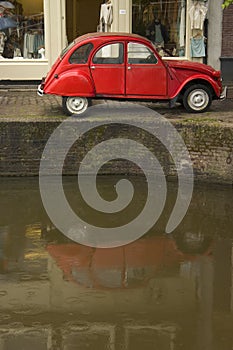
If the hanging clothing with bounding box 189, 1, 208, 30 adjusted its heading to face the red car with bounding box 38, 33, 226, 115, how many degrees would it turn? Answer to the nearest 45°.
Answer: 0° — it already faces it

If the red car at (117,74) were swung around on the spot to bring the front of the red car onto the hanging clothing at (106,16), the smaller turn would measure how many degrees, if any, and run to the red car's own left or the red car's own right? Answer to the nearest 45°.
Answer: approximately 90° to the red car's own left

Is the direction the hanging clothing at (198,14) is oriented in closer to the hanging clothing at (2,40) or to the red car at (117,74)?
the red car

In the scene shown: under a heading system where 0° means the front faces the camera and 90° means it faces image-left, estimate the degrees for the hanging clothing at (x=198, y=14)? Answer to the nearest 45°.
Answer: approximately 0°

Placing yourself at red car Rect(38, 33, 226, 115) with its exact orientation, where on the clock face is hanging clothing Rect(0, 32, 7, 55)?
The hanging clothing is roughly at 8 o'clock from the red car.

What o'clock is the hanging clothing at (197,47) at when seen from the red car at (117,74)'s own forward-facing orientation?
The hanging clothing is roughly at 10 o'clock from the red car.

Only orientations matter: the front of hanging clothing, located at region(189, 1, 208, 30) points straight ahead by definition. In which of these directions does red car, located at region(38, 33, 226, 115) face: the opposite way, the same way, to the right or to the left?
to the left

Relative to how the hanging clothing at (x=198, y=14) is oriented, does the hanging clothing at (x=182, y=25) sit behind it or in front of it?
behind

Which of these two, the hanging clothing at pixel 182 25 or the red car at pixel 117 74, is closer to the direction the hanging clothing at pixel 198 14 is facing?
the red car

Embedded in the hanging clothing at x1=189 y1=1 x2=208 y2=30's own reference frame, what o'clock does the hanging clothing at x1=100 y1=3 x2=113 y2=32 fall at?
the hanging clothing at x1=100 y1=3 x2=113 y2=32 is roughly at 3 o'clock from the hanging clothing at x1=189 y1=1 x2=208 y2=30.

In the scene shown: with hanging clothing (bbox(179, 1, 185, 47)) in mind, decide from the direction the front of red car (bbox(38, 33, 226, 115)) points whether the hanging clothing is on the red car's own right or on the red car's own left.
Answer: on the red car's own left

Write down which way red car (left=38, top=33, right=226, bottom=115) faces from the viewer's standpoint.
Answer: facing to the right of the viewer

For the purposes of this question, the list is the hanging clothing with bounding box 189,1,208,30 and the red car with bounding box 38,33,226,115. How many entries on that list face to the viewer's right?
1
